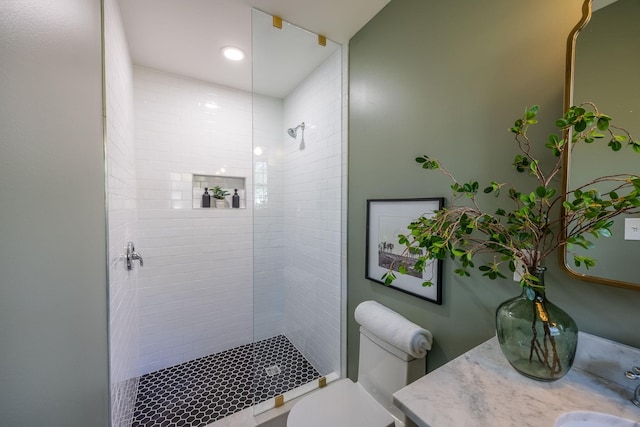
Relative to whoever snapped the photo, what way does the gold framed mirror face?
facing the viewer and to the left of the viewer

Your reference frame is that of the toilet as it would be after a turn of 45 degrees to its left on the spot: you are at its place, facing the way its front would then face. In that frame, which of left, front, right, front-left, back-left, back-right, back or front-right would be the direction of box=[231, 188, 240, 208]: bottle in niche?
back-right

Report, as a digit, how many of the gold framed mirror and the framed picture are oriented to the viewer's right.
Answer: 0

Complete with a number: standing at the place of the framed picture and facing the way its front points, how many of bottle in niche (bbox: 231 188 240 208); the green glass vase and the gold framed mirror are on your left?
2

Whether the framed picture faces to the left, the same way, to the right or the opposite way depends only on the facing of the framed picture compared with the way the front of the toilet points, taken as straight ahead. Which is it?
the same way

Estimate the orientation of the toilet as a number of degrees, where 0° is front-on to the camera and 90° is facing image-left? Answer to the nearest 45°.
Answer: approximately 45°

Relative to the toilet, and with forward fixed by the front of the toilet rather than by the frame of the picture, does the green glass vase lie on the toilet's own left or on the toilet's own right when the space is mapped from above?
on the toilet's own left

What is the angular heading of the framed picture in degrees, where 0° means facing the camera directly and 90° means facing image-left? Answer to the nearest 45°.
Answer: approximately 45°

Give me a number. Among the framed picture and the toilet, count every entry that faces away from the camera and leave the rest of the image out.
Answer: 0

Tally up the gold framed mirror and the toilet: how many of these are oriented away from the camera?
0

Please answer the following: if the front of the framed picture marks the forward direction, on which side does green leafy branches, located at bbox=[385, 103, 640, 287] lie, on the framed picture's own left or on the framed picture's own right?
on the framed picture's own left

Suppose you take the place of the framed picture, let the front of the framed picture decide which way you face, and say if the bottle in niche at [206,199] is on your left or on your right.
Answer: on your right

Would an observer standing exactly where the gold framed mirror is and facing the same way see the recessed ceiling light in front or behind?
in front
